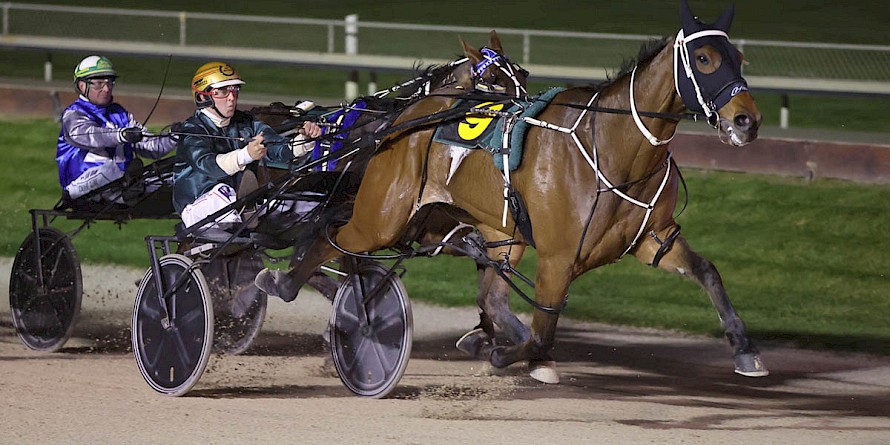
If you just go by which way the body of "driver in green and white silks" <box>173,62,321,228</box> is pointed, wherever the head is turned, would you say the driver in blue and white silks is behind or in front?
behind

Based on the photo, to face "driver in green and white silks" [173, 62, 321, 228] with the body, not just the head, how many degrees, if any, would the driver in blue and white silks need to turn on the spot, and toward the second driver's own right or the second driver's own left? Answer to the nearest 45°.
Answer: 0° — they already face them

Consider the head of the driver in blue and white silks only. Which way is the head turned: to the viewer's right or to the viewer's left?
to the viewer's right

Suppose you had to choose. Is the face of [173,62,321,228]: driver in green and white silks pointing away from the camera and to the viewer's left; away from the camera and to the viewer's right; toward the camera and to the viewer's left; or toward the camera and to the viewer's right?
toward the camera and to the viewer's right

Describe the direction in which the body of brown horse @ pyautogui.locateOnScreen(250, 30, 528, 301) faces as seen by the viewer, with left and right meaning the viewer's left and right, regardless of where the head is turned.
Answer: facing the viewer and to the right of the viewer

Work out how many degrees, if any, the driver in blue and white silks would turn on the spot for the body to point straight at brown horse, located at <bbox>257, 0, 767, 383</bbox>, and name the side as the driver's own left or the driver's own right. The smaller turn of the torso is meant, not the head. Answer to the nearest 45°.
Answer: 0° — they already face it

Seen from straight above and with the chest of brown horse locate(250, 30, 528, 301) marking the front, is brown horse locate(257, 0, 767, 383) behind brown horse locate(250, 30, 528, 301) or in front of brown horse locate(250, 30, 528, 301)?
in front

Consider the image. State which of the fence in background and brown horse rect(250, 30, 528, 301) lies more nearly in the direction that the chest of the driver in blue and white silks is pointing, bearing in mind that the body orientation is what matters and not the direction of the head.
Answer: the brown horse

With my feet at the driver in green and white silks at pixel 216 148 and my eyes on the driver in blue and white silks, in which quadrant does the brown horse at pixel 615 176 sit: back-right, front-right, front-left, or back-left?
back-right

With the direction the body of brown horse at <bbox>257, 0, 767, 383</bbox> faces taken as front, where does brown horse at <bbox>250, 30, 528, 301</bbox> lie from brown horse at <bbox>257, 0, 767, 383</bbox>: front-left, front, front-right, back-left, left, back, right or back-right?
back

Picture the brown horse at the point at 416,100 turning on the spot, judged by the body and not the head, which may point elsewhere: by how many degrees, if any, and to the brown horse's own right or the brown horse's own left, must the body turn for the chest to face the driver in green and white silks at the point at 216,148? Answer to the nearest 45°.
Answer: approximately 135° to the brown horse's own right
